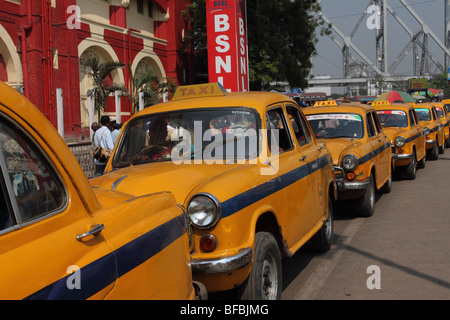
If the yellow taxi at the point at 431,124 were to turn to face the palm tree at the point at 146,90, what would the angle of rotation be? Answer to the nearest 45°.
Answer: approximately 45° to its right

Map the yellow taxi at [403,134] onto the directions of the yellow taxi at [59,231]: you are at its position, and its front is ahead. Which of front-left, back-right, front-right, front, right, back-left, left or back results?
back

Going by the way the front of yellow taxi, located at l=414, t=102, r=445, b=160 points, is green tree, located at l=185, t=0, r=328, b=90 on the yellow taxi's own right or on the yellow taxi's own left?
on the yellow taxi's own right

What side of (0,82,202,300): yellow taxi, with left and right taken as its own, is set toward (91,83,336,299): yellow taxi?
back

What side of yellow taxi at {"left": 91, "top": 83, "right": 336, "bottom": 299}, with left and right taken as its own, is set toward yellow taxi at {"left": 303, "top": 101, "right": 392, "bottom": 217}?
back

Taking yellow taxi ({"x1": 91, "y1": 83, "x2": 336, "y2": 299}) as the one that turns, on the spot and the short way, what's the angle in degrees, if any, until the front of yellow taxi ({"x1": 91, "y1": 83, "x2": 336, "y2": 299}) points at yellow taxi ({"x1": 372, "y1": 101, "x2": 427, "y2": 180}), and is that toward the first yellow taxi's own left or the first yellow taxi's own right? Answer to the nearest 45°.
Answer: approximately 180°

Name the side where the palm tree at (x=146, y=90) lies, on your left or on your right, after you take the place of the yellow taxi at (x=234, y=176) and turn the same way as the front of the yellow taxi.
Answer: on your right

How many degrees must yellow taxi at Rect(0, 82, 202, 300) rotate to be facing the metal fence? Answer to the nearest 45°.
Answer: approximately 135° to its right

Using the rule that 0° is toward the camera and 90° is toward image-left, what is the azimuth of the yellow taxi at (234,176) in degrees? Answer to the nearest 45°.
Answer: approximately 45°

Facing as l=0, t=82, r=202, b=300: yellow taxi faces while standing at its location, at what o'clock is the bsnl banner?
The bsnl banner is roughly at 5 o'clock from the yellow taxi.

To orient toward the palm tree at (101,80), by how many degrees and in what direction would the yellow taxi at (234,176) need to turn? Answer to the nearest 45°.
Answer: approximately 135° to its right

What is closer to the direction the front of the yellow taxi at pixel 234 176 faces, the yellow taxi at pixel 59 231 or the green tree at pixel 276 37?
the yellow taxi

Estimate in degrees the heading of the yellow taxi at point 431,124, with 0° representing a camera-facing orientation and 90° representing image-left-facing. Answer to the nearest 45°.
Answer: approximately 45°

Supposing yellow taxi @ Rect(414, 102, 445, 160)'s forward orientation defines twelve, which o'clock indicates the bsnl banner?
The bsnl banner is roughly at 1 o'clock from the yellow taxi.

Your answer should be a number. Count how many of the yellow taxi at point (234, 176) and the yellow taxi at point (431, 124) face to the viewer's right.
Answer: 0
